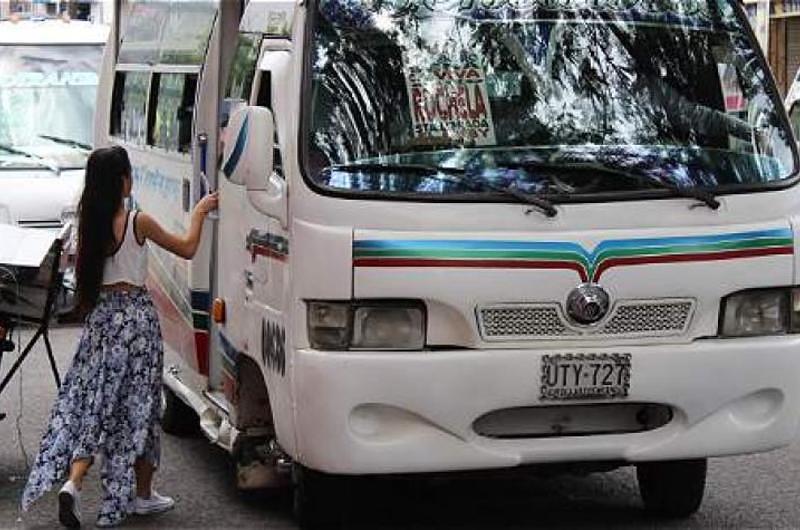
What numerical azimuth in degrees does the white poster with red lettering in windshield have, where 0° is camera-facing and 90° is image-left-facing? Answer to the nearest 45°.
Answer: approximately 0°

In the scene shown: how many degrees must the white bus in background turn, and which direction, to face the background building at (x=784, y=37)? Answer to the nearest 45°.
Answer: approximately 135° to its left

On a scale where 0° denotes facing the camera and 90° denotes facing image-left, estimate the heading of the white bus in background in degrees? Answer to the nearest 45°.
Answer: approximately 0°

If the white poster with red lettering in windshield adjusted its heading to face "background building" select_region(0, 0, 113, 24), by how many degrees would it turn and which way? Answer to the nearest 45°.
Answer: approximately 180°

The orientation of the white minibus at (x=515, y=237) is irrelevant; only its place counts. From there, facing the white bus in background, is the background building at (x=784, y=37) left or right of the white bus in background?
right

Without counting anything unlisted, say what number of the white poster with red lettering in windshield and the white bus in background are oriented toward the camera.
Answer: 2

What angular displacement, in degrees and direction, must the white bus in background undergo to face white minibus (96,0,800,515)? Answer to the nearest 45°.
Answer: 0° — it already faces it
